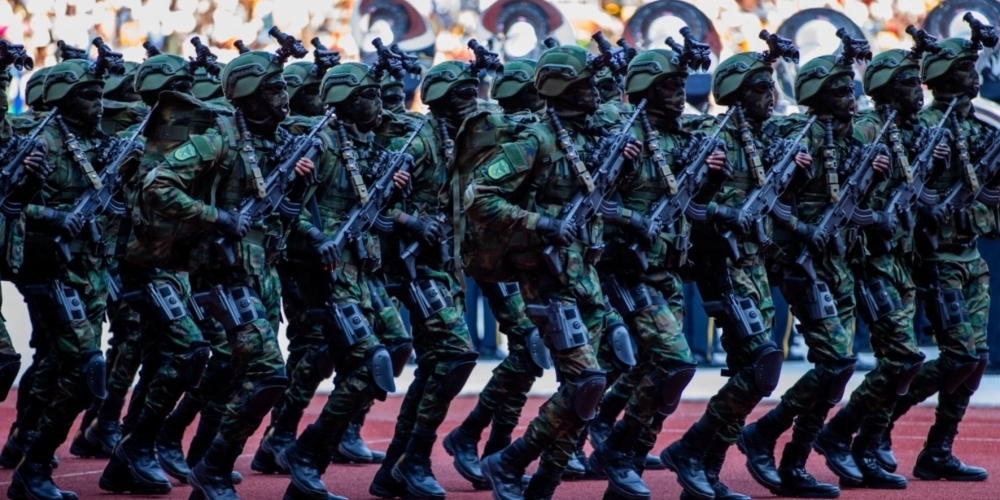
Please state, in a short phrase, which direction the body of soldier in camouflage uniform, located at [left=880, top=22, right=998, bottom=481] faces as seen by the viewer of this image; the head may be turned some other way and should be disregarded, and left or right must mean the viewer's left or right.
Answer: facing to the right of the viewer

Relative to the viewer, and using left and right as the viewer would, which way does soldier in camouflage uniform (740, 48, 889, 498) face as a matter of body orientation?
facing to the right of the viewer

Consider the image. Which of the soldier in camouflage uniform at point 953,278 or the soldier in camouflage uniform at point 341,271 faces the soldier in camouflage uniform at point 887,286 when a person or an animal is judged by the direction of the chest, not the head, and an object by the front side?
the soldier in camouflage uniform at point 341,271

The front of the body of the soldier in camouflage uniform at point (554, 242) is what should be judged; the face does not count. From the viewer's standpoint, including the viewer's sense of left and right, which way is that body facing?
facing to the right of the viewer

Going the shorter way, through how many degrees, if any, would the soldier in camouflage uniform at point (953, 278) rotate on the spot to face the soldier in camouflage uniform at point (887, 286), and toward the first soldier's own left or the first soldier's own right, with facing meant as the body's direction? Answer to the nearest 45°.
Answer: approximately 135° to the first soldier's own right

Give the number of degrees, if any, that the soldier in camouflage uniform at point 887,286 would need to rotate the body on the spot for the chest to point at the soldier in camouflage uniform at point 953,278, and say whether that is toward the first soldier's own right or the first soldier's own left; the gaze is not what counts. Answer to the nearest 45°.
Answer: approximately 45° to the first soldier's own left

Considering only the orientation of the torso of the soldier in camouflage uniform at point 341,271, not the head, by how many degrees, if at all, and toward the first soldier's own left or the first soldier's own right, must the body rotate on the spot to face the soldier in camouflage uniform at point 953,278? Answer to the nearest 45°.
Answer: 0° — they already face them

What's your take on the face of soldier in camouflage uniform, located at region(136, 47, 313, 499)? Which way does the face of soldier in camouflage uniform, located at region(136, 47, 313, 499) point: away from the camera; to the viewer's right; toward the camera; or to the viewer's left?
to the viewer's right

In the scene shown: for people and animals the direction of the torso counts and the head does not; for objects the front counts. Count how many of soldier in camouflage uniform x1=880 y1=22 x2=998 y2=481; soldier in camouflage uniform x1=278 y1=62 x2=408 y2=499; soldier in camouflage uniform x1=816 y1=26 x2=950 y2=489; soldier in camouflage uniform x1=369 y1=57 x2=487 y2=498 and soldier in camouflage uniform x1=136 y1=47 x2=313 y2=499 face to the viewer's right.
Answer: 5

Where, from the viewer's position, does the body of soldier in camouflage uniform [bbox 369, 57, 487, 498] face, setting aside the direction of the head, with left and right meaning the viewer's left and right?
facing to the right of the viewer

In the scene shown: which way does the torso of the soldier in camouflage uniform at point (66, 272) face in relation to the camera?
to the viewer's right

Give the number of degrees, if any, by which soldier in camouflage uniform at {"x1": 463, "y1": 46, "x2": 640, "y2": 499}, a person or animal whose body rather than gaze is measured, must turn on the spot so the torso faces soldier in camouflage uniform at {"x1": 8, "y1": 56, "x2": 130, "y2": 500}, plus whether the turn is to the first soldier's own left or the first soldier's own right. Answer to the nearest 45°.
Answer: approximately 180°

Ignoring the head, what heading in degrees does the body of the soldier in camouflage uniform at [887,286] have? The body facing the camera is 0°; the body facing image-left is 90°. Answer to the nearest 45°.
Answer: approximately 270°

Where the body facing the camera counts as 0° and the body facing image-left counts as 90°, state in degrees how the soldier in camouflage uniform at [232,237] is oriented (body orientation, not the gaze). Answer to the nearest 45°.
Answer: approximately 270°

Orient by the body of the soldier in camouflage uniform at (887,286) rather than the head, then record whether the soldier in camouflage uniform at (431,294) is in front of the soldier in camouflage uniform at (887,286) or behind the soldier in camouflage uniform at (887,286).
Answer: behind

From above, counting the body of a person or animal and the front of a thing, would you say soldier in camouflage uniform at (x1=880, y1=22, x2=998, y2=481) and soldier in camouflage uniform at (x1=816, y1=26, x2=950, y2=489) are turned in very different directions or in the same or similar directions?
same or similar directions
